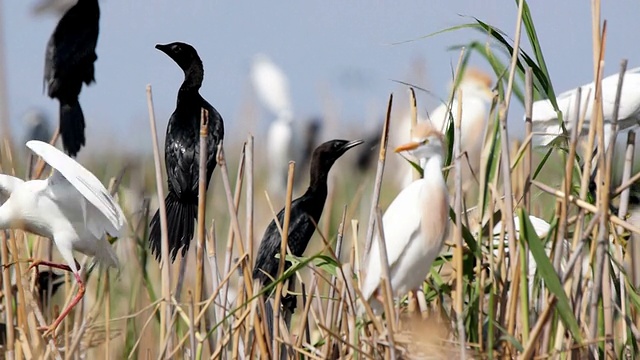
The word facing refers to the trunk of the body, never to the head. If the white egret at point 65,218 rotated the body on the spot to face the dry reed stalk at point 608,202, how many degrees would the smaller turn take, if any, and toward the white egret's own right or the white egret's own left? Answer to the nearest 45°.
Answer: approximately 135° to the white egret's own left

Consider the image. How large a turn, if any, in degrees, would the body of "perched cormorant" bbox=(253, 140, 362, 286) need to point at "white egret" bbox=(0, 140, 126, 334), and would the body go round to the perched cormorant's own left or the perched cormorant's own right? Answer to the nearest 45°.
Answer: approximately 135° to the perched cormorant's own right

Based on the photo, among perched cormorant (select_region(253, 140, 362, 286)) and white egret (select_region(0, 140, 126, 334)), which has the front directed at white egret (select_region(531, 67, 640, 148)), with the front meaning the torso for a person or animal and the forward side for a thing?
the perched cormorant

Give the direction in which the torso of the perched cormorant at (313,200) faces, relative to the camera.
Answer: to the viewer's right

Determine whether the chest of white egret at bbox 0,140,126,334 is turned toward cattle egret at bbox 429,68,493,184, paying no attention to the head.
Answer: no

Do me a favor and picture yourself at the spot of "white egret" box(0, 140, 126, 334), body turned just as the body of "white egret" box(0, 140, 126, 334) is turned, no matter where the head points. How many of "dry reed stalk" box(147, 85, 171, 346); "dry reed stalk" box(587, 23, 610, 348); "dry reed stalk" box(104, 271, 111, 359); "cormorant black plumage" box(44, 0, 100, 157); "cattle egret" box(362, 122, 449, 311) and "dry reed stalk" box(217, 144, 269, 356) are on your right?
1

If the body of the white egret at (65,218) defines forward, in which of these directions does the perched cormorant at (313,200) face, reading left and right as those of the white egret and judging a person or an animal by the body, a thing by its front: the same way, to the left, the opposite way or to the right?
the opposite way

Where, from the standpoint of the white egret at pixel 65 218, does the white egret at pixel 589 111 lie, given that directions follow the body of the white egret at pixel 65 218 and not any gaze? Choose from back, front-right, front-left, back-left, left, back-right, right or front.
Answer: back

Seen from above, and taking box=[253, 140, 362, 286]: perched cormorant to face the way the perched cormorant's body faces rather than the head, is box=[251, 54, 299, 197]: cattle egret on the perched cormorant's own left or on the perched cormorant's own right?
on the perched cormorant's own left

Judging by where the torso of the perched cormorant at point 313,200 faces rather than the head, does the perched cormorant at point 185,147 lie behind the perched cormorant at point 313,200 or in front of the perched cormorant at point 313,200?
behind

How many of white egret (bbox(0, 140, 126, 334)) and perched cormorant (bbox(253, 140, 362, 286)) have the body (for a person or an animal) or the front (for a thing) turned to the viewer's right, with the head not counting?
1

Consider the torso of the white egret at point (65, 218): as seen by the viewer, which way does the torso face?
to the viewer's left
